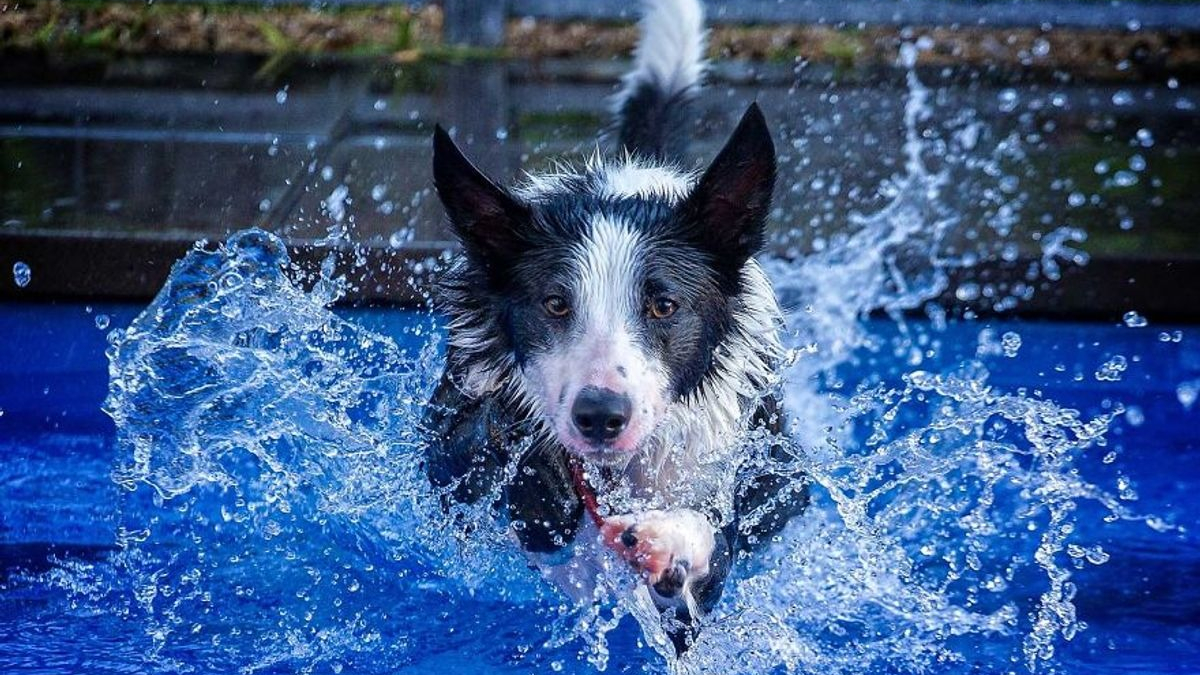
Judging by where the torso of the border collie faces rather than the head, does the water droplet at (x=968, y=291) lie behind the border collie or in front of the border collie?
behind

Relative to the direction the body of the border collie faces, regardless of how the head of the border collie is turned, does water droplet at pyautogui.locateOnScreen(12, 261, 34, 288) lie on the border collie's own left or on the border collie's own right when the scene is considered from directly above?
on the border collie's own right

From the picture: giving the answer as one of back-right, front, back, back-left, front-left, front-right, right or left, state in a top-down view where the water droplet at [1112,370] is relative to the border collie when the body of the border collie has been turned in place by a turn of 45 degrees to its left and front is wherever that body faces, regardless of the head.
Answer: left

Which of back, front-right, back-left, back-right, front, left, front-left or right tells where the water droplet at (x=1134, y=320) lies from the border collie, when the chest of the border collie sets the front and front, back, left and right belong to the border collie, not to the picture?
back-left

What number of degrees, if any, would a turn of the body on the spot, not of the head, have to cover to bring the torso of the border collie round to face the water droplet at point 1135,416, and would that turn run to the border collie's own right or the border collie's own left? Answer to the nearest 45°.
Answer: approximately 135° to the border collie's own left

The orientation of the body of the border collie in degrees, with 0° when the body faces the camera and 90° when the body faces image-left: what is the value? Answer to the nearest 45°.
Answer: approximately 0°

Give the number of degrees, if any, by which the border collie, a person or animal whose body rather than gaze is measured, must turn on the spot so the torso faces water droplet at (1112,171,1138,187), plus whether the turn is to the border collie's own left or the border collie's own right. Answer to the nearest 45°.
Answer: approximately 135° to the border collie's own left
